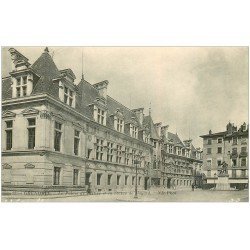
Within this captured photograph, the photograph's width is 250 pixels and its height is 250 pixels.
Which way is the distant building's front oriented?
toward the camera

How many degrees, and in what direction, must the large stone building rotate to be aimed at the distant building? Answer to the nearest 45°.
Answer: approximately 45° to its left

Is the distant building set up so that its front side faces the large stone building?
no

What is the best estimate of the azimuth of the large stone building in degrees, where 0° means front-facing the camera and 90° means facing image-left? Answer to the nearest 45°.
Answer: approximately 315°

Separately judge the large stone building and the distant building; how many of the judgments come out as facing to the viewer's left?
0
